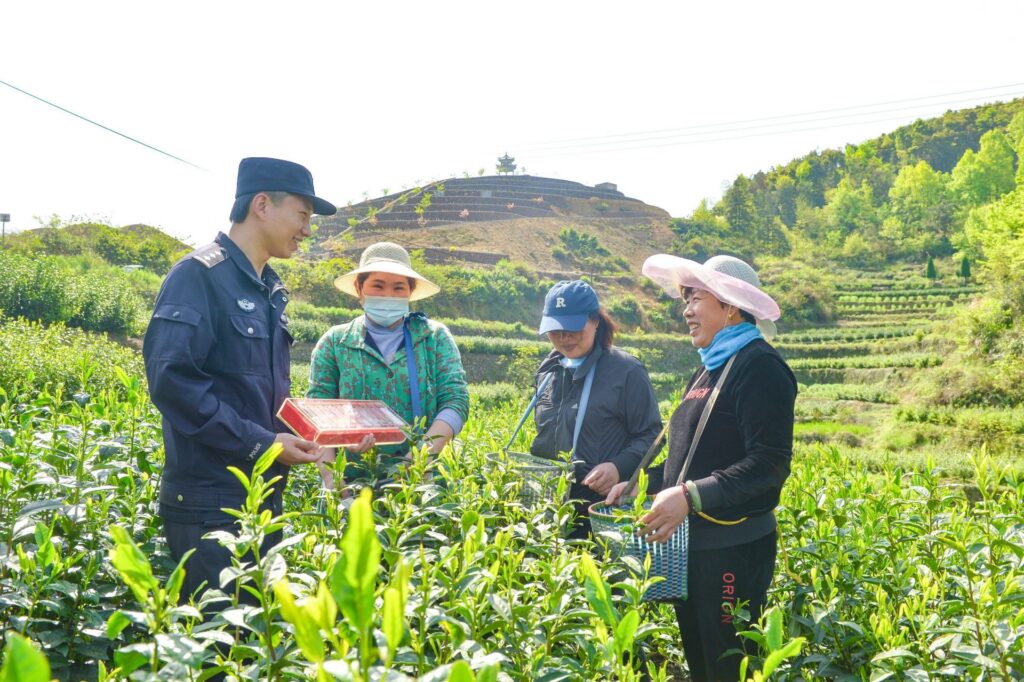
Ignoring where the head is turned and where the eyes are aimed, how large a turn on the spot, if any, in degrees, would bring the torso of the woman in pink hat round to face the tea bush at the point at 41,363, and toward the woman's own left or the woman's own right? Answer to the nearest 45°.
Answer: approximately 45° to the woman's own right

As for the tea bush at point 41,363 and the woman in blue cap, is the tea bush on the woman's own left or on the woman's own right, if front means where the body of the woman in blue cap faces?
on the woman's own right

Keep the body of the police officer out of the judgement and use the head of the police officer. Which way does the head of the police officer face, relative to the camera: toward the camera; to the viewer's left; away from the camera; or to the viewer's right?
to the viewer's right

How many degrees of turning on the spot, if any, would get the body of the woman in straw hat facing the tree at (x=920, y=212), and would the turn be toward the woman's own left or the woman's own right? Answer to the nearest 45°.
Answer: approximately 135° to the woman's own left

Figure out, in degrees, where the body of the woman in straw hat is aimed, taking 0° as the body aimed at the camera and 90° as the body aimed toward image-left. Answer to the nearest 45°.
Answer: approximately 0°
